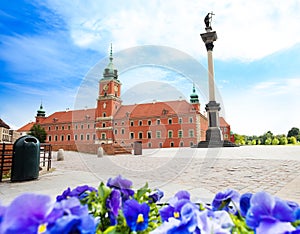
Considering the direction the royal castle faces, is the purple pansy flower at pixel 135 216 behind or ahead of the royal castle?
ahead

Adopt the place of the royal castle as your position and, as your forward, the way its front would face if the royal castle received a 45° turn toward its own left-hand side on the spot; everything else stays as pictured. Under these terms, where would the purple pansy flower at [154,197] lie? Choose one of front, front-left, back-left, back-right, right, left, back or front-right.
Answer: front

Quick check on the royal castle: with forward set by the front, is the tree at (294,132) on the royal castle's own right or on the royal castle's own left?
on the royal castle's own left

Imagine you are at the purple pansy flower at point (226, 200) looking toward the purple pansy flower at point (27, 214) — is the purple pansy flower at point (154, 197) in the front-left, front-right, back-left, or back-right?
front-right

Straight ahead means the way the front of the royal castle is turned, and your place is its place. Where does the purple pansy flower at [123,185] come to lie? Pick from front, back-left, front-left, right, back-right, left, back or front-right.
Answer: front-left

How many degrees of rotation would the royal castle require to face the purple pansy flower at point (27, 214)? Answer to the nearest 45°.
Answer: approximately 45° to its left

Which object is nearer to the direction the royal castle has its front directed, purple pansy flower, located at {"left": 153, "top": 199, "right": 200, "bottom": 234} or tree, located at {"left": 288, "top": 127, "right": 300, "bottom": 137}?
the purple pansy flower

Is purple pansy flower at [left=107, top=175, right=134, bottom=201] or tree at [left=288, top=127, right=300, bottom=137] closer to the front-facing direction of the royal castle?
the purple pansy flower

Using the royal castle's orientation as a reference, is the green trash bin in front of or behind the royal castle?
in front

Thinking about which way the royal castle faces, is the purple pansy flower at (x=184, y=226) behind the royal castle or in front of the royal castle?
in front

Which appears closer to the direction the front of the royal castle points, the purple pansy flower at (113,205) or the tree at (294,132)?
the purple pansy flower

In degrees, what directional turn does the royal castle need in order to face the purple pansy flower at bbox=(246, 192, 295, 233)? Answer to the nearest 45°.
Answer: approximately 45° to its left

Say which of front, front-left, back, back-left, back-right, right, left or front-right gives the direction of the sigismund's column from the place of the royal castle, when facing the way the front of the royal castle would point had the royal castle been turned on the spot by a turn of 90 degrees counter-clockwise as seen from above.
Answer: front-right

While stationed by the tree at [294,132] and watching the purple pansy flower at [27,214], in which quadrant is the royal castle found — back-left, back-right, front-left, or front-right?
front-right

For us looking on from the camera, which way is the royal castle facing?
facing the viewer and to the left of the viewer
